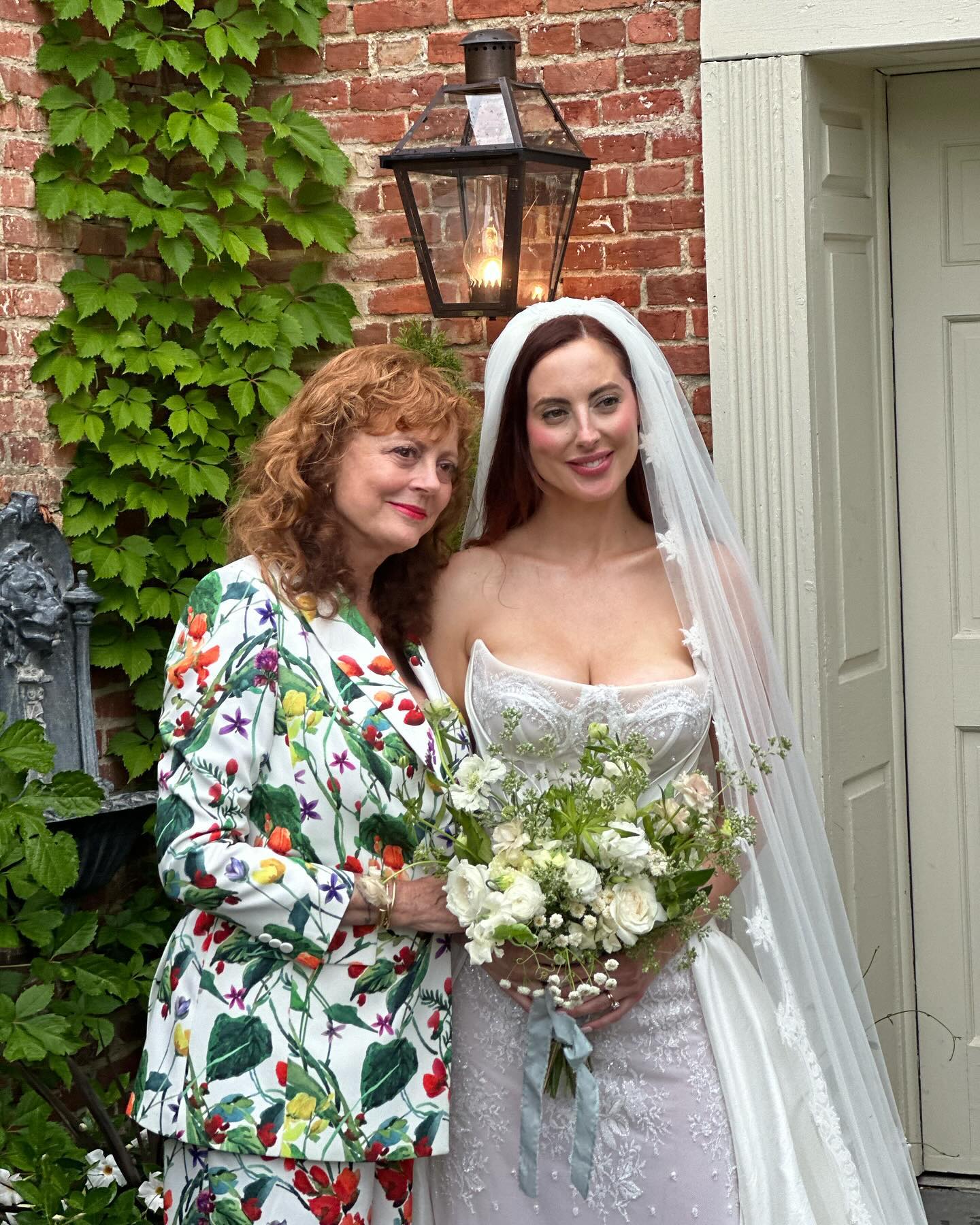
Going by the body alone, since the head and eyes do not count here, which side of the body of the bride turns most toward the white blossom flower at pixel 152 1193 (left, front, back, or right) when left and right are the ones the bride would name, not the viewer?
right

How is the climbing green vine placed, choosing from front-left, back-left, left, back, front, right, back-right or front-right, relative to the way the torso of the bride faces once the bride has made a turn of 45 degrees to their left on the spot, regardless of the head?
back

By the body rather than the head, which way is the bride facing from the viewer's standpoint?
toward the camera

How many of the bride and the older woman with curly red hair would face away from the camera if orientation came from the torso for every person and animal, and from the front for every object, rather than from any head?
0

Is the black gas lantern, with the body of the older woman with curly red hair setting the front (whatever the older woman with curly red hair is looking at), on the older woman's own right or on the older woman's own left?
on the older woman's own left

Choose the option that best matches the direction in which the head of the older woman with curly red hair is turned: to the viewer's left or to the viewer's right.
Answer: to the viewer's right

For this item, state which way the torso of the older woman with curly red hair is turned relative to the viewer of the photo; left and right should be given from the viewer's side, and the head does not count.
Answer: facing the viewer and to the right of the viewer
